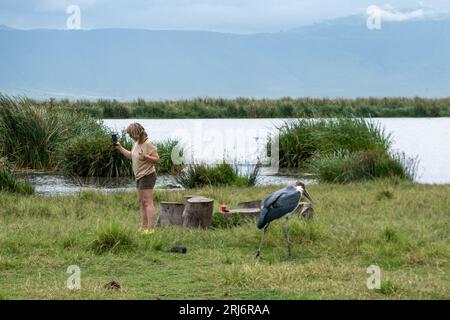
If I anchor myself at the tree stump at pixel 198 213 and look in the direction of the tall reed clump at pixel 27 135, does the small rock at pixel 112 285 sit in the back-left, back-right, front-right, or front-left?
back-left

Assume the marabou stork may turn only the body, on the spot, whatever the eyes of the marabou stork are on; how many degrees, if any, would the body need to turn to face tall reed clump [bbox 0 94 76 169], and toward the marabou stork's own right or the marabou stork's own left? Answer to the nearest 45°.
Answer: approximately 135° to the marabou stork's own left

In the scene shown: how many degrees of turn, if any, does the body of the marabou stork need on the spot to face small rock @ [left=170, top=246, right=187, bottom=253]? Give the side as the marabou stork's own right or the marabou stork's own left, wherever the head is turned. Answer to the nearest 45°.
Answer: approximately 180°

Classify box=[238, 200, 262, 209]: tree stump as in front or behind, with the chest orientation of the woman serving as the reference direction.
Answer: behind

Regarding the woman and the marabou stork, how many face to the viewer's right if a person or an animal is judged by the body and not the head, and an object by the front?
1

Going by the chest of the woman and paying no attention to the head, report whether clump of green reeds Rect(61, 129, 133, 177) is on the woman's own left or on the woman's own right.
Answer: on the woman's own right

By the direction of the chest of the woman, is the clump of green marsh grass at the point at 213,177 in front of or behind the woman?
behind

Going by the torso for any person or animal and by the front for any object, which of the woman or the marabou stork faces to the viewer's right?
the marabou stork

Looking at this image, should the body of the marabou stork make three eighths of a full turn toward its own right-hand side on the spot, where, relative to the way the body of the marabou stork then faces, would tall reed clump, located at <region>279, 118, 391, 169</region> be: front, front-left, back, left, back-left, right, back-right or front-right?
back-right

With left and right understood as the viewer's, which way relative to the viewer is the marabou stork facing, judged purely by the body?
facing to the right of the viewer
